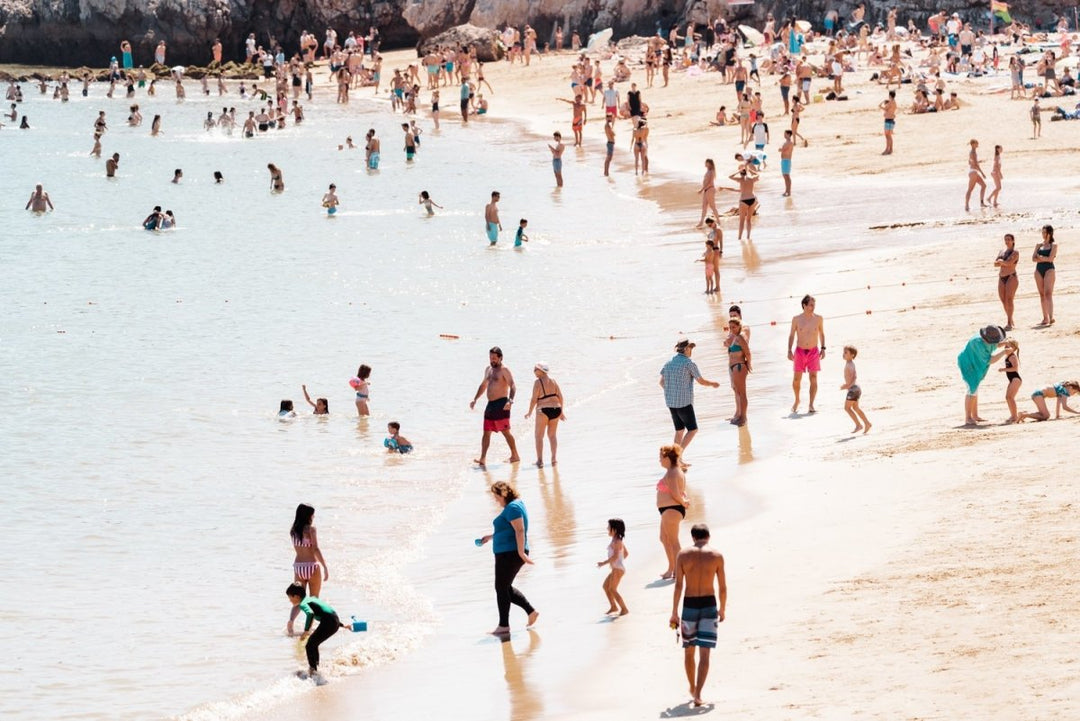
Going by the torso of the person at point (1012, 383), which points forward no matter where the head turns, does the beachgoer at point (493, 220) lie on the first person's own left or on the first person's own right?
on the first person's own right

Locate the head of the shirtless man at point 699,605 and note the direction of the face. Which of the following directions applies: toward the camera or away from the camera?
away from the camera

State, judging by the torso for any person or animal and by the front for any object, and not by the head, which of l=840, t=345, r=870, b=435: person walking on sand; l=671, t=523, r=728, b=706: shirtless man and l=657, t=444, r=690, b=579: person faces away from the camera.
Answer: the shirtless man

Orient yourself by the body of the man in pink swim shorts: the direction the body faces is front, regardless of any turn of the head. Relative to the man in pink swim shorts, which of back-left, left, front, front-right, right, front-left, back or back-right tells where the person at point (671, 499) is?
front

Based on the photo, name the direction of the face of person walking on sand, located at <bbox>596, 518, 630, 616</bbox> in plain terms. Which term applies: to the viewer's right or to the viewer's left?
to the viewer's left

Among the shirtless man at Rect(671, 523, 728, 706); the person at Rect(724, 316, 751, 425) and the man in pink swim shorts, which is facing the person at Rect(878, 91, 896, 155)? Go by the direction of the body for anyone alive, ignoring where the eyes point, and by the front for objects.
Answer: the shirtless man

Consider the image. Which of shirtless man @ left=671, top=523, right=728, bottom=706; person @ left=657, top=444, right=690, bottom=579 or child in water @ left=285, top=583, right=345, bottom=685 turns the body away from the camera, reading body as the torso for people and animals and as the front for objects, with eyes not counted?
the shirtless man

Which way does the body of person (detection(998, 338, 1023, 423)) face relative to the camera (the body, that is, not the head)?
to the viewer's left

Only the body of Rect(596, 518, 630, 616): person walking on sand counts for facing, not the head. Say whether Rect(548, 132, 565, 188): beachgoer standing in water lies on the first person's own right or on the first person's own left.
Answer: on the first person's own right

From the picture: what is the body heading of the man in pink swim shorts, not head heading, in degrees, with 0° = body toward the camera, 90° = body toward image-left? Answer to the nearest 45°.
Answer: approximately 0°
